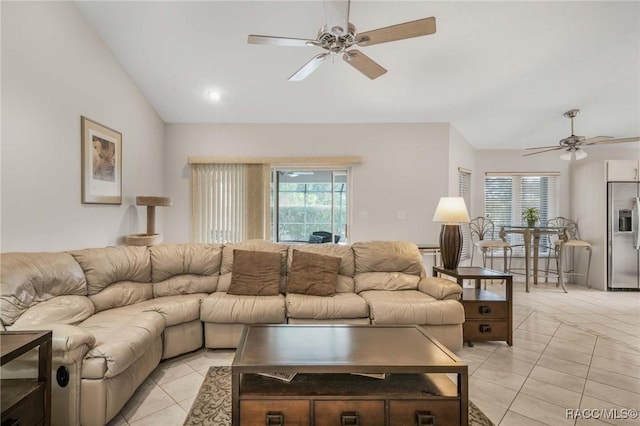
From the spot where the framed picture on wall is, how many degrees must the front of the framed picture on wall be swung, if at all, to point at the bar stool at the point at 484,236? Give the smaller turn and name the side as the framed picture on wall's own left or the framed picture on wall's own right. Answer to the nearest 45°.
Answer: approximately 45° to the framed picture on wall's own left

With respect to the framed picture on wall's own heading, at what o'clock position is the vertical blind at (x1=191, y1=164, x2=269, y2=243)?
The vertical blind is roughly at 10 o'clock from the framed picture on wall.

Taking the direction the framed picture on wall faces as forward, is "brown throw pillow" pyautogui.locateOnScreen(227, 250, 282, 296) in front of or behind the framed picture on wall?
in front

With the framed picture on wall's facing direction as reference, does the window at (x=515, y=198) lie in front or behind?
in front

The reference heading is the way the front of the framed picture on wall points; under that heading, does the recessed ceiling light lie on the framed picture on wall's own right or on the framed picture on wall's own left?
on the framed picture on wall's own left

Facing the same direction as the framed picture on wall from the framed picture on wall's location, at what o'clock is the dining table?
The dining table is roughly at 11 o'clock from the framed picture on wall.

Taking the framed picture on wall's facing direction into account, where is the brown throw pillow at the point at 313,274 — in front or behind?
in front

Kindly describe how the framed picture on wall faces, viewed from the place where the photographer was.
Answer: facing the viewer and to the right of the viewer

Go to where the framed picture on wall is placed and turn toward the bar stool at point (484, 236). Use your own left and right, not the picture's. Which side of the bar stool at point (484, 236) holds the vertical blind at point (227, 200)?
left
